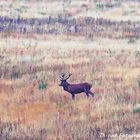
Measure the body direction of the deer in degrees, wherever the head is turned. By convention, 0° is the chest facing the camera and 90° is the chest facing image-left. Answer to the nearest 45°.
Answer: approximately 90°
